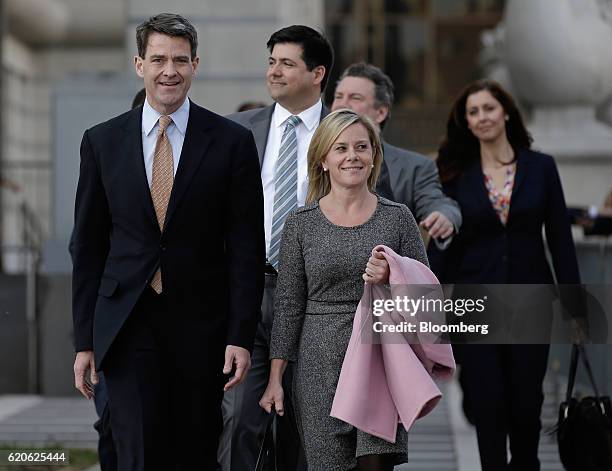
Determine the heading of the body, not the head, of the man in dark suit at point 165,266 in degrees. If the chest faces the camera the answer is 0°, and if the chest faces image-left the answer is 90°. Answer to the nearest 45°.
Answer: approximately 0°

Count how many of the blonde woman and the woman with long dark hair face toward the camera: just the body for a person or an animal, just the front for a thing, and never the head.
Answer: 2

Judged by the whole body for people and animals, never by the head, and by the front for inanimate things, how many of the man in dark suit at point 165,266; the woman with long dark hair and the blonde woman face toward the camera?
3

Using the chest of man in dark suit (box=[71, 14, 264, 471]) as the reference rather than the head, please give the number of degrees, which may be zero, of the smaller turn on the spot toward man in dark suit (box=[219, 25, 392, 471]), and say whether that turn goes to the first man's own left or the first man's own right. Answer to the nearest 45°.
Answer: approximately 135° to the first man's own left

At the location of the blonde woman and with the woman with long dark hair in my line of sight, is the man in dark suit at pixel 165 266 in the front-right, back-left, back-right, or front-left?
back-left

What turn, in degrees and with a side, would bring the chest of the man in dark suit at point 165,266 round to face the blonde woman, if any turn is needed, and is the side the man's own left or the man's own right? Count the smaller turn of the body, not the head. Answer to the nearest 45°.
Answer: approximately 90° to the man's own left

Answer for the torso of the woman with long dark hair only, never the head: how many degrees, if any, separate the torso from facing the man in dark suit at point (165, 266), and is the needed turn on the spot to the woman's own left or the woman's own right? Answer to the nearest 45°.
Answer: approximately 45° to the woman's own right

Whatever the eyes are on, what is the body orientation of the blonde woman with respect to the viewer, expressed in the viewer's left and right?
facing the viewer
